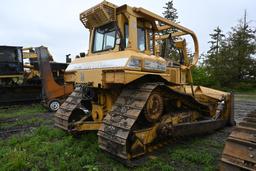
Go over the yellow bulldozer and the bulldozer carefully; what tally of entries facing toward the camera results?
0

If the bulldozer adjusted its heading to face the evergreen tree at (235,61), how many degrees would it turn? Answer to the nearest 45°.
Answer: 0° — it already faces it

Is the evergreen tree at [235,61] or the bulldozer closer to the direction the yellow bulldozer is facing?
the evergreen tree

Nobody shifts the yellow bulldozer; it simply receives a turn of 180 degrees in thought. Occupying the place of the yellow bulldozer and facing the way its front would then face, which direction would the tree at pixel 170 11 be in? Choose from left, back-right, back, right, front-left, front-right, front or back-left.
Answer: back-right

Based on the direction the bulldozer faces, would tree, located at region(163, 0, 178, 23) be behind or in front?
in front

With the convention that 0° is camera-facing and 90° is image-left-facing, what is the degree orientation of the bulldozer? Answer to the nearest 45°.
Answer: approximately 270°

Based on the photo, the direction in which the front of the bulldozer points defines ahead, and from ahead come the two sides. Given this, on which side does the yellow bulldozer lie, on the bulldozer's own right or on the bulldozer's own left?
on the bulldozer's own right

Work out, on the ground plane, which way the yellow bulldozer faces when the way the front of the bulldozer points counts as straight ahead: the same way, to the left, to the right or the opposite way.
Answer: the same way
